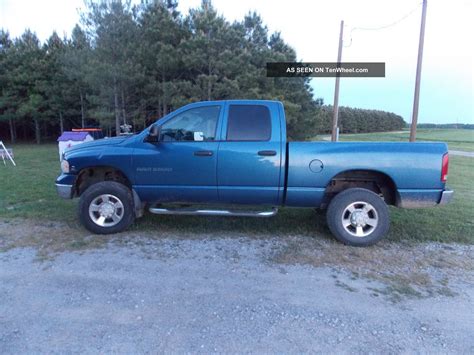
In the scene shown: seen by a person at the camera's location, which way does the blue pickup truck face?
facing to the left of the viewer
